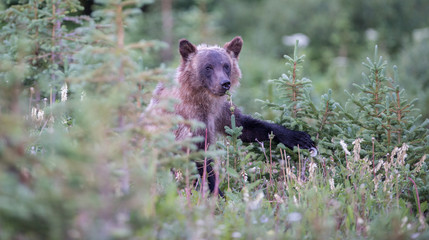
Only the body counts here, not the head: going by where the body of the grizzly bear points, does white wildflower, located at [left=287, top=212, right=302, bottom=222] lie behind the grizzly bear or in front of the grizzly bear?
in front

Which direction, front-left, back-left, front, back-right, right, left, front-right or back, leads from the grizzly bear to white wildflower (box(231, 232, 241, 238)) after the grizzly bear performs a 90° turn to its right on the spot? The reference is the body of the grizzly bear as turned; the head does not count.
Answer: front-left

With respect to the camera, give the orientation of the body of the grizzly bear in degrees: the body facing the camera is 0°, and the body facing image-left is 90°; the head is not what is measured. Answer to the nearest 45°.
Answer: approximately 315°
